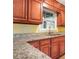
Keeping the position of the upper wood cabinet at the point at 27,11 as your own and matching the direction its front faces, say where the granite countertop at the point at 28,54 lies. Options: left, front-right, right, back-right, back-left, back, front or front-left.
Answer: front-right

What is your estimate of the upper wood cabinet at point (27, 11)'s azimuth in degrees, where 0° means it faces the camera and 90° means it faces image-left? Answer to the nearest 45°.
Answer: approximately 315°

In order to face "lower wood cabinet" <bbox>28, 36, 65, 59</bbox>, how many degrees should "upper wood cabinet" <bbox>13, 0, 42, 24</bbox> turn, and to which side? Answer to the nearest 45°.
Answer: approximately 90° to its left
